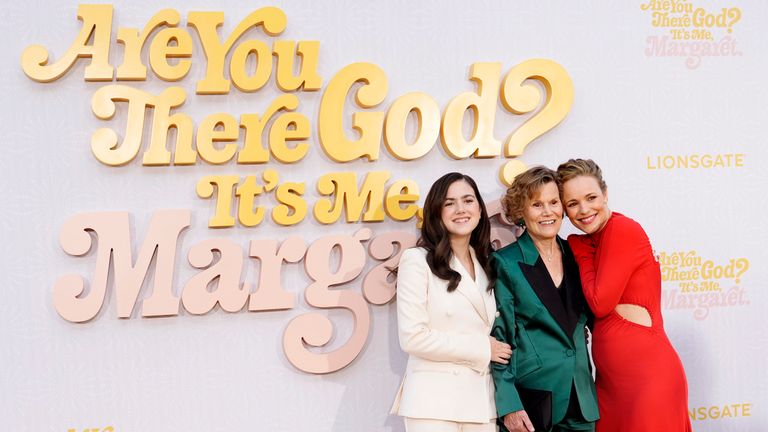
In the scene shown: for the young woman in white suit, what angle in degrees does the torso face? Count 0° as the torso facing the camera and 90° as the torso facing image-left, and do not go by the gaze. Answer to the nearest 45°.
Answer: approximately 315°

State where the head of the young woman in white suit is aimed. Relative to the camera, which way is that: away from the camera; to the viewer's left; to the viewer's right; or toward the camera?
toward the camera

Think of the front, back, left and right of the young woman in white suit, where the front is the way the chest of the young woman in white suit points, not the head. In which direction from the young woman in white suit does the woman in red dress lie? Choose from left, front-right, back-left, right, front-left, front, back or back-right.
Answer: front-left

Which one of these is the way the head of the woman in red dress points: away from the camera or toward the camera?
toward the camera
